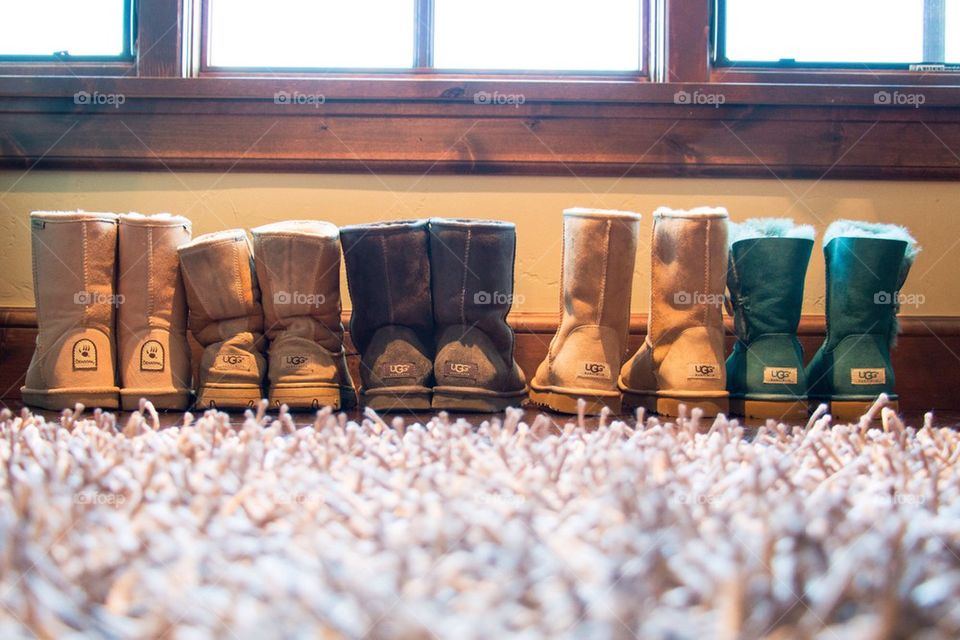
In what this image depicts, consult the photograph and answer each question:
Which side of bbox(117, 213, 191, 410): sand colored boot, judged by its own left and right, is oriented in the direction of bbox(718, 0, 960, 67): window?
right

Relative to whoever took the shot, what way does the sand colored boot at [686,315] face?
facing away from the viewer and to the left of the viewer

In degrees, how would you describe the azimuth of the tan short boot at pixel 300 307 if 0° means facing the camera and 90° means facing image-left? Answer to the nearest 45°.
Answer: approximately 180°

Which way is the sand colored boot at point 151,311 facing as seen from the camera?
away from the camera

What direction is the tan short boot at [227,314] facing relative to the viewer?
away from the camera

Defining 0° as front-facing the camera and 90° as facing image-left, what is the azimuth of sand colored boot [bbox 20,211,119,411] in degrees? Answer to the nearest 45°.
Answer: approximately 135°

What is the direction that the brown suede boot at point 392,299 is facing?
away from the camera

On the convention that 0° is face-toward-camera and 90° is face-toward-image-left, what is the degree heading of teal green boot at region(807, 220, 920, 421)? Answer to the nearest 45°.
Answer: approximately 135°

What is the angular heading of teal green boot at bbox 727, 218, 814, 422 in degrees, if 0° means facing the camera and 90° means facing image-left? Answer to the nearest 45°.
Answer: approximately 180°
